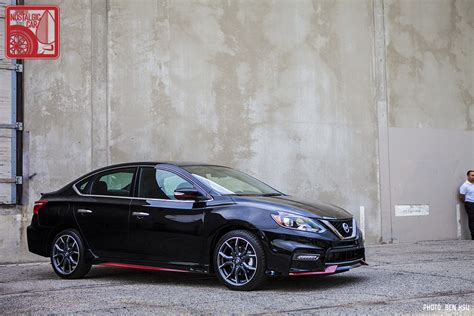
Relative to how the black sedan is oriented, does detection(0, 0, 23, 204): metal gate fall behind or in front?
behind

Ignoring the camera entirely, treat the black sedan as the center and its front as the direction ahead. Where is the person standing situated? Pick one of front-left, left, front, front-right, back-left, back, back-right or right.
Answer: left
